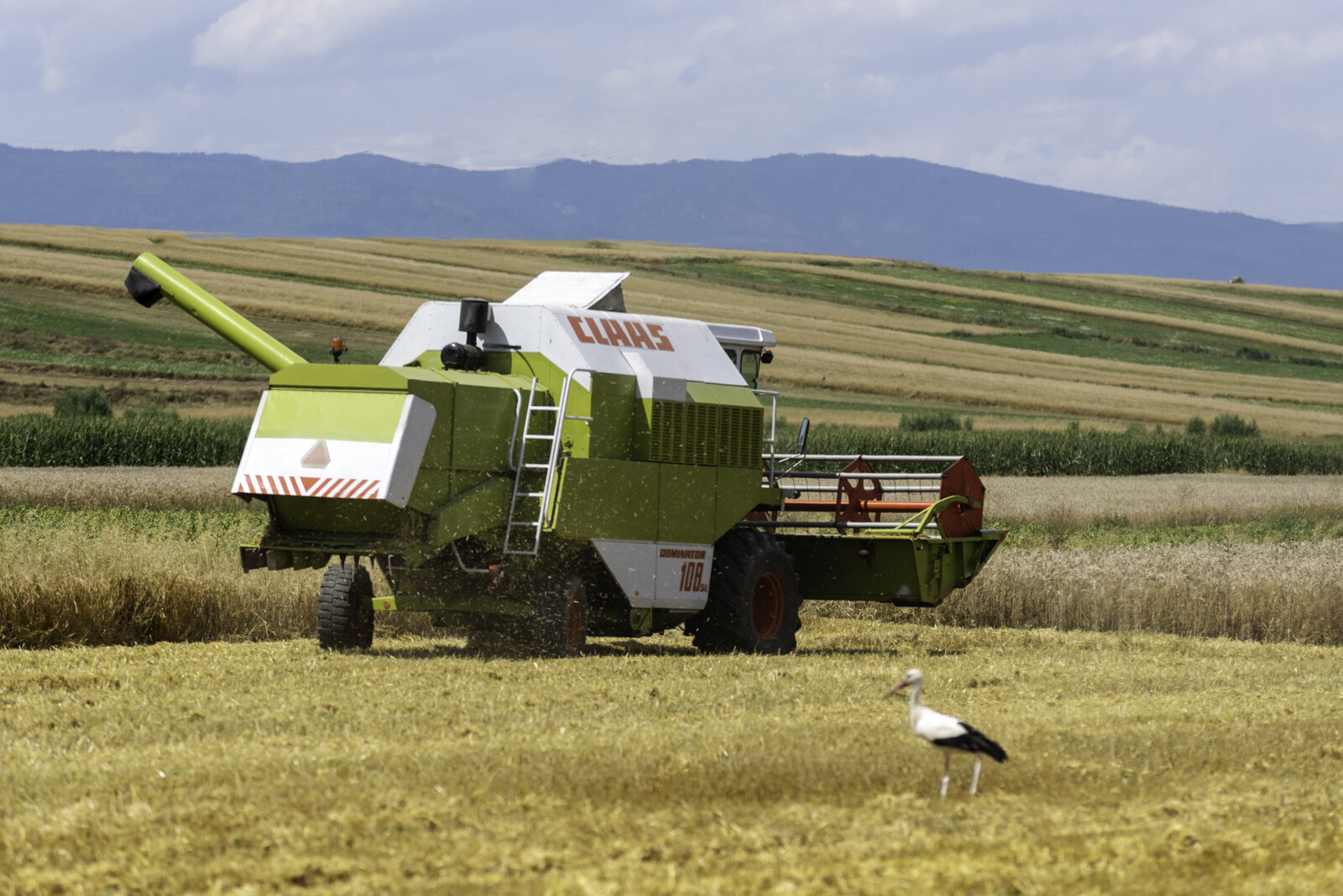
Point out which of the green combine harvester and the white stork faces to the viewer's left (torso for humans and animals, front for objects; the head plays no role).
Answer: the white stork

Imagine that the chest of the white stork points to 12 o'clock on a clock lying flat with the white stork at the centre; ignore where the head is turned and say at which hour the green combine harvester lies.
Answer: The green combine harvester is roughly at 2 o'clock from the white stork.

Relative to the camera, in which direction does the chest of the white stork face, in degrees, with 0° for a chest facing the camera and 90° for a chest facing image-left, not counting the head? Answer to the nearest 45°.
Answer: approximately 90°

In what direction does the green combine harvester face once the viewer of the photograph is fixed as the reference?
facing away from the viewer and to the right of the viewer

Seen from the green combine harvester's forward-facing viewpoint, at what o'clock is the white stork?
The white stork is roughly at 4 o'clock from the green combine harvester.

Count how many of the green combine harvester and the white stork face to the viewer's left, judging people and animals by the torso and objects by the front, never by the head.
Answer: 1
